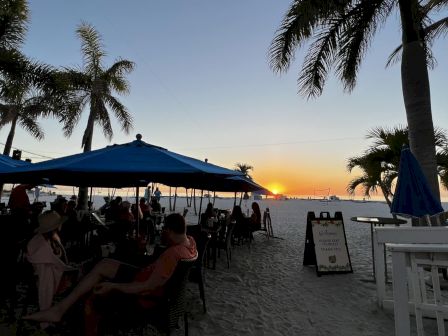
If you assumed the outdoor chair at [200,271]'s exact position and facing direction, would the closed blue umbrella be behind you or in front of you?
behind

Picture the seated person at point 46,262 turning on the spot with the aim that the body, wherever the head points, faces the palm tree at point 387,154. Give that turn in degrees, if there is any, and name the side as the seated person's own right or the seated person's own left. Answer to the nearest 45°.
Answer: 0° — they already face it

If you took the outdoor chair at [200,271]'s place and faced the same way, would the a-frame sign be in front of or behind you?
behind

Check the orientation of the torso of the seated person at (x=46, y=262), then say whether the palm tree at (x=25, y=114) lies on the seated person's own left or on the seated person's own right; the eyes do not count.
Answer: on the seated person's own left

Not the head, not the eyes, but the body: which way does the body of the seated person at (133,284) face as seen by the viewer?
to the viewer's left

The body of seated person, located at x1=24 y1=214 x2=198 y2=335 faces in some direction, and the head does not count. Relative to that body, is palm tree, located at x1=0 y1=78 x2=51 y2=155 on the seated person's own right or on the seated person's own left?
on the seated person's own right

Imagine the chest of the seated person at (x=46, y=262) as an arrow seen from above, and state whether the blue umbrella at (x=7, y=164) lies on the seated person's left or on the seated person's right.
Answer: on the seated person's left

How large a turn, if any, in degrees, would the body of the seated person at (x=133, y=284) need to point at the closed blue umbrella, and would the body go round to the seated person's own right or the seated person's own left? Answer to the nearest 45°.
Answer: approximately 180°

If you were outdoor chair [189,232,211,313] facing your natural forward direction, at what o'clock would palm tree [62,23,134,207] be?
The palm tree is roughly at 2 o'clock from the outdoor chair.
